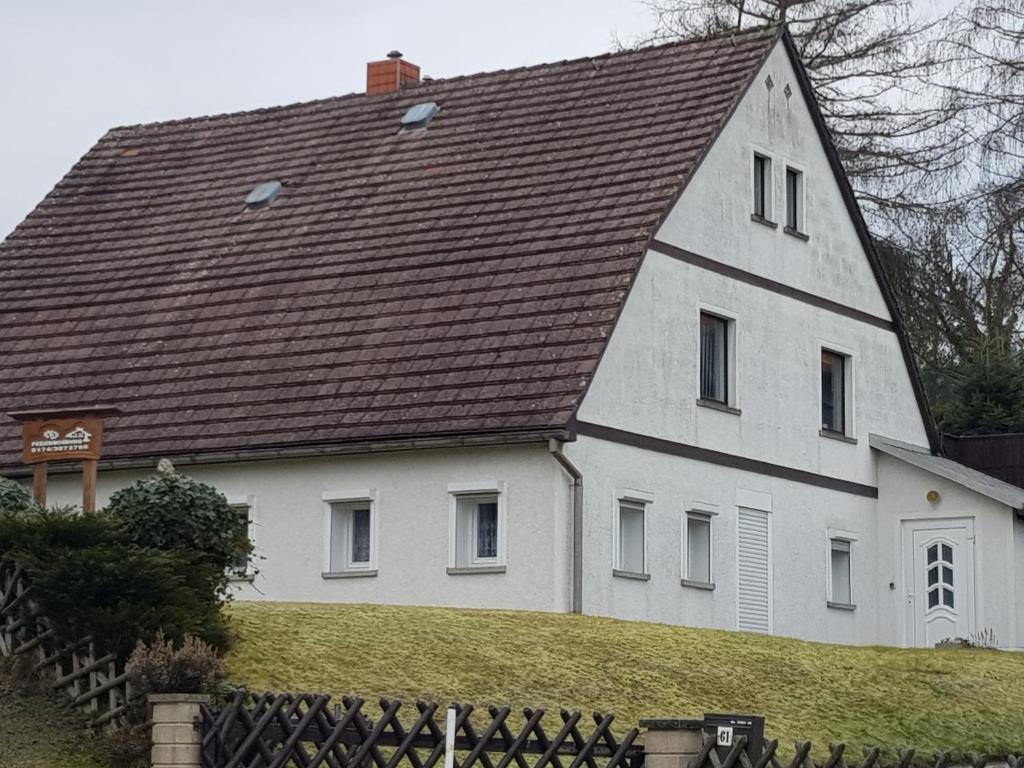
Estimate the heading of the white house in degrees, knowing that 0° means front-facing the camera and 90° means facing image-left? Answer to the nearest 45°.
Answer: approximately 315°

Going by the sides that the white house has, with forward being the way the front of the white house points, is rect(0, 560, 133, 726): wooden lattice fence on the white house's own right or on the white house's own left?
on the white house's own right

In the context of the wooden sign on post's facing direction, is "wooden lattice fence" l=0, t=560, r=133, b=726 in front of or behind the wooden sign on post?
in front

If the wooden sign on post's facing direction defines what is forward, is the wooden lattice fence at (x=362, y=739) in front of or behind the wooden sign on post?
in front

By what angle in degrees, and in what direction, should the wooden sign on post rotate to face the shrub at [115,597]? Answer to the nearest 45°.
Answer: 0° — it already faces it

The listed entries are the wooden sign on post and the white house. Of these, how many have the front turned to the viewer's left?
0

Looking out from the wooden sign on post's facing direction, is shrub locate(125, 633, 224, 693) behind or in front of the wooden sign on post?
in front

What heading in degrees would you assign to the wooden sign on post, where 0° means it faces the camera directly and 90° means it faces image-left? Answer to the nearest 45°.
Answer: approximately 0°

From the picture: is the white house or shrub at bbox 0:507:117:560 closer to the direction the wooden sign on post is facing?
the shrub

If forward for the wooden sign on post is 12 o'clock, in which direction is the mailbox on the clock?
The mailbox is roughly at 11 o'clock from the wooden sign on post.

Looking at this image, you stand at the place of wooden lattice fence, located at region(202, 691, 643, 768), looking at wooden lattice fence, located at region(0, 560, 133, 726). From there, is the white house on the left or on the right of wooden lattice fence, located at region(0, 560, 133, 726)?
right
